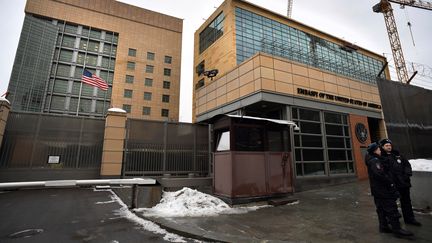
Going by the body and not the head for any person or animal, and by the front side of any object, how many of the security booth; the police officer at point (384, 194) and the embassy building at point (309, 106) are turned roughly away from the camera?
0

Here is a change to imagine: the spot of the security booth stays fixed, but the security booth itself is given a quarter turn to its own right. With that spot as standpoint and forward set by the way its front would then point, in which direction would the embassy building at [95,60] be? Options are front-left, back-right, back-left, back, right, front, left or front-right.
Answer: right

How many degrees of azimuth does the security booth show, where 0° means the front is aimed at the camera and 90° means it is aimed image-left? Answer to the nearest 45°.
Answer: approximately 315°

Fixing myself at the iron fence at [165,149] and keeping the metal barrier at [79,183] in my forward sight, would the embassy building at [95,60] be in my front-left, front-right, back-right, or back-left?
back-right

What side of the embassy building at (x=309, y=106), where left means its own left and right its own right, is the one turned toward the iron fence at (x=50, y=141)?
right
